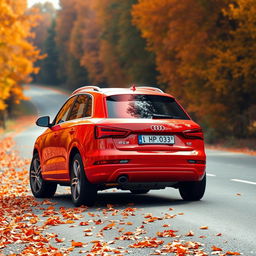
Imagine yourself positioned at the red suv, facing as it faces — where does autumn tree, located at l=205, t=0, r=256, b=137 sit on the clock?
The autumn tree is roughly at 2 o'clock from the red suv.

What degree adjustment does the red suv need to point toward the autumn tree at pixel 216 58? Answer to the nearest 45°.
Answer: approximately 45° to its right

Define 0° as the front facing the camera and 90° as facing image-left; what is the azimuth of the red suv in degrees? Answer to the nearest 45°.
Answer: approximately 135°
